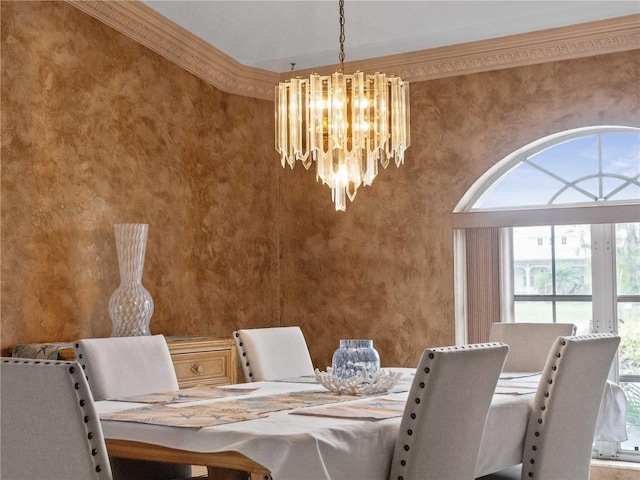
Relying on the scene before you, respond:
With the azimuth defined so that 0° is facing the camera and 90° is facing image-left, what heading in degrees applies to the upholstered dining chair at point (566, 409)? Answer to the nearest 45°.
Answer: approximately 135°

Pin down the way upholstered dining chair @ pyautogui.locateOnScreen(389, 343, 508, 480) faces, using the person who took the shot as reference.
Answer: facing away from the viewer and to the left of the viewer

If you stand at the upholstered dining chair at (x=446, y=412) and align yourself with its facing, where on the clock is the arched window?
The arched window is roughly at 2 o'clock from the upholstered dining chair.

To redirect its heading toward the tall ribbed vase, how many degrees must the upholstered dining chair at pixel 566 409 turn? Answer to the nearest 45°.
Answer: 0° — it already faces it

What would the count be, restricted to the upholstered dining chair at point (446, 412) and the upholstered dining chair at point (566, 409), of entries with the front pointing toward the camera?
0

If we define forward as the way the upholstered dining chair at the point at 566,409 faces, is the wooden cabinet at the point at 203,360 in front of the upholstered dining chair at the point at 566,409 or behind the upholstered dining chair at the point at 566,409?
in front

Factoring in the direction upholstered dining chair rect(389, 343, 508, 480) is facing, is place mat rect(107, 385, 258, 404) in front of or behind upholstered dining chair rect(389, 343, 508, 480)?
in front

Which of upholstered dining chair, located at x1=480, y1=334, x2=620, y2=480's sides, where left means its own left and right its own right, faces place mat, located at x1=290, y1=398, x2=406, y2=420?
left

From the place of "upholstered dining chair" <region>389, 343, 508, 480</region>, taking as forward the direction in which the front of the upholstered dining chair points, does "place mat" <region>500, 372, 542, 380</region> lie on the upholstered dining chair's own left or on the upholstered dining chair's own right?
on the upholstered dining chair's own right

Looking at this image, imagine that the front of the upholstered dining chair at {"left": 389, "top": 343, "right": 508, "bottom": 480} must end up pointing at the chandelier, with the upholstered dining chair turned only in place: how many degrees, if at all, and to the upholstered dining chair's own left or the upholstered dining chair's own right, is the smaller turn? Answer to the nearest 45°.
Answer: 0° — it already faces it

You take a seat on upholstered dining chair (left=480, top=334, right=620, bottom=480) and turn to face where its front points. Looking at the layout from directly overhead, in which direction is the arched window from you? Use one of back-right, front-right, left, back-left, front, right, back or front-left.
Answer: front-right

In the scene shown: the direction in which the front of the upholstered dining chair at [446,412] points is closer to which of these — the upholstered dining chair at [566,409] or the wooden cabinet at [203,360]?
the wooden cabinet

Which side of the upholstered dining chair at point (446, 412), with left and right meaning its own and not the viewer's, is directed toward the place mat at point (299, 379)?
front

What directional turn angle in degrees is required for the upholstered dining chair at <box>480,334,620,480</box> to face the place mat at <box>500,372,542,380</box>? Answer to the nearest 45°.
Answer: approximately 45° to its right

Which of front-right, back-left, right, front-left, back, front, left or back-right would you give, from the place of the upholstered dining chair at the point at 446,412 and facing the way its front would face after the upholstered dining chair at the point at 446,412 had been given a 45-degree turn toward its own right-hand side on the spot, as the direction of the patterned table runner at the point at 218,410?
left
